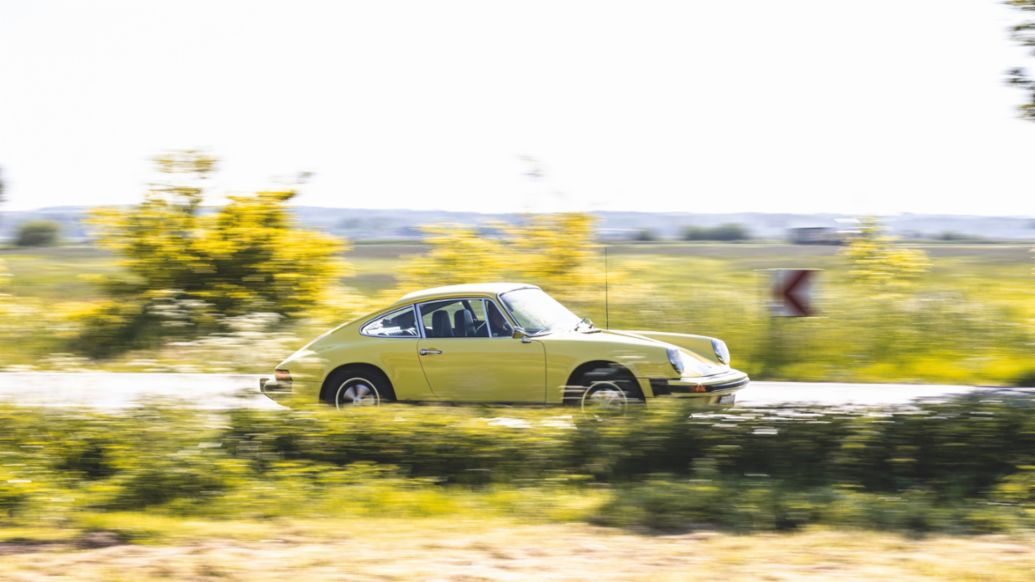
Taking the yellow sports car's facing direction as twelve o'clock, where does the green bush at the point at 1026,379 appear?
The green bush is roughly at 11 o'clock from the yellow sports car.

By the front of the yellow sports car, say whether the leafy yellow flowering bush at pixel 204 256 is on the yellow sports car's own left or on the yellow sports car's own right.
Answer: on the yellow sports car's own left

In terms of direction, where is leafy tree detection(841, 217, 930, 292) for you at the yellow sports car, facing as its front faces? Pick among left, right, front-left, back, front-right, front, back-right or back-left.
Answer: front-left

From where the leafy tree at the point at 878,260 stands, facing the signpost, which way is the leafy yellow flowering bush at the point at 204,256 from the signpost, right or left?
right

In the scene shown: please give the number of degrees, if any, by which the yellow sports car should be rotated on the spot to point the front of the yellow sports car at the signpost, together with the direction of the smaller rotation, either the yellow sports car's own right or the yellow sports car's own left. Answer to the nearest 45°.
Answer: approximately 45° to the yellow sports car's own left

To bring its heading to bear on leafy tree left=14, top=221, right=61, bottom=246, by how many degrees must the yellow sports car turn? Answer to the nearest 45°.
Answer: approximately 135° to its left

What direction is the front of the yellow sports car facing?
to the viewer's right
